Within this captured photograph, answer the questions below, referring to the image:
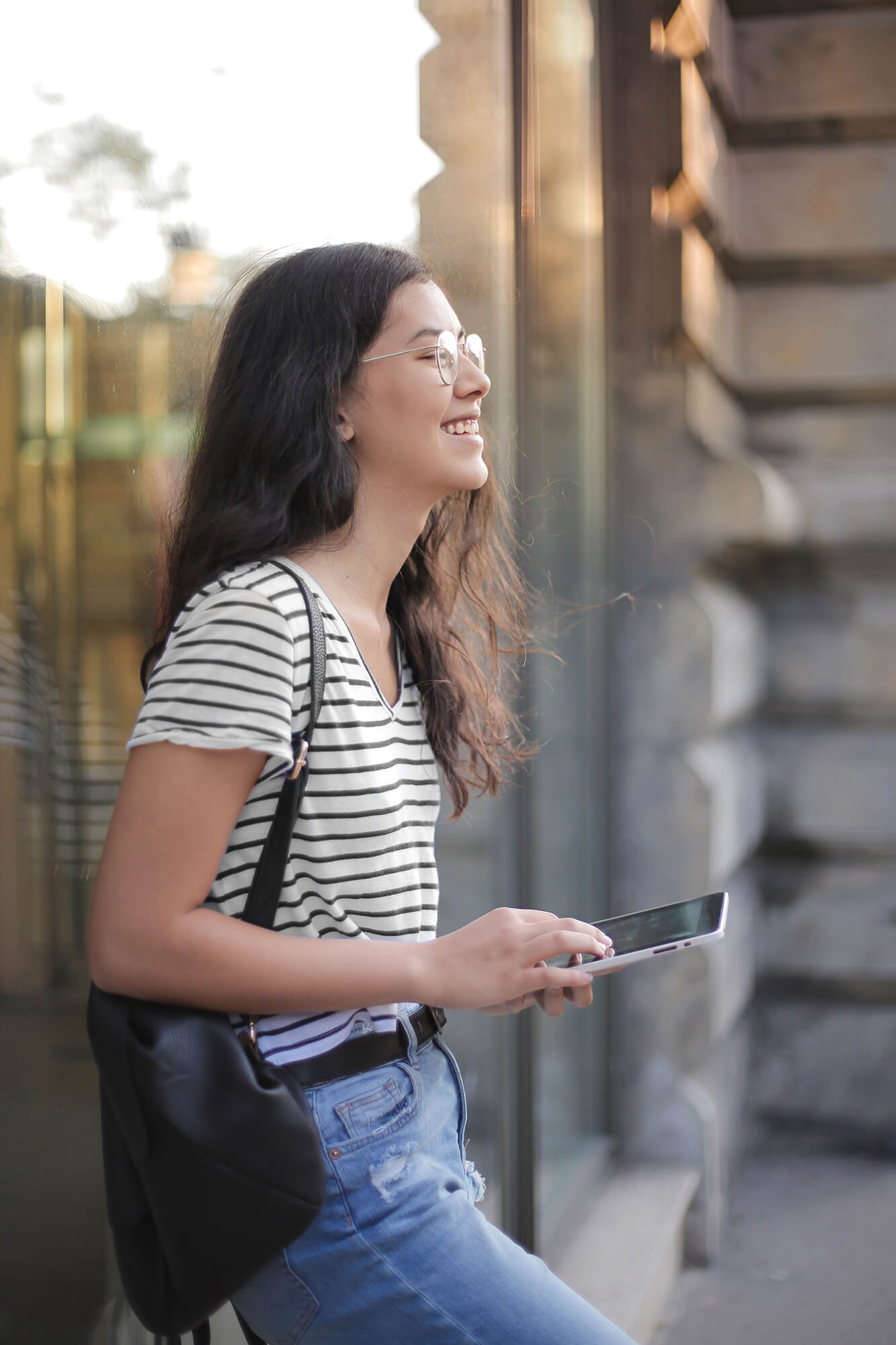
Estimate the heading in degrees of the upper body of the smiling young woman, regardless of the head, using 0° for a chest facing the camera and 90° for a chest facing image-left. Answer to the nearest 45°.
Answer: approximately 270°

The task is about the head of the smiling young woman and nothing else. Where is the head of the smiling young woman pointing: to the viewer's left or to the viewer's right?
to the viewer's right
